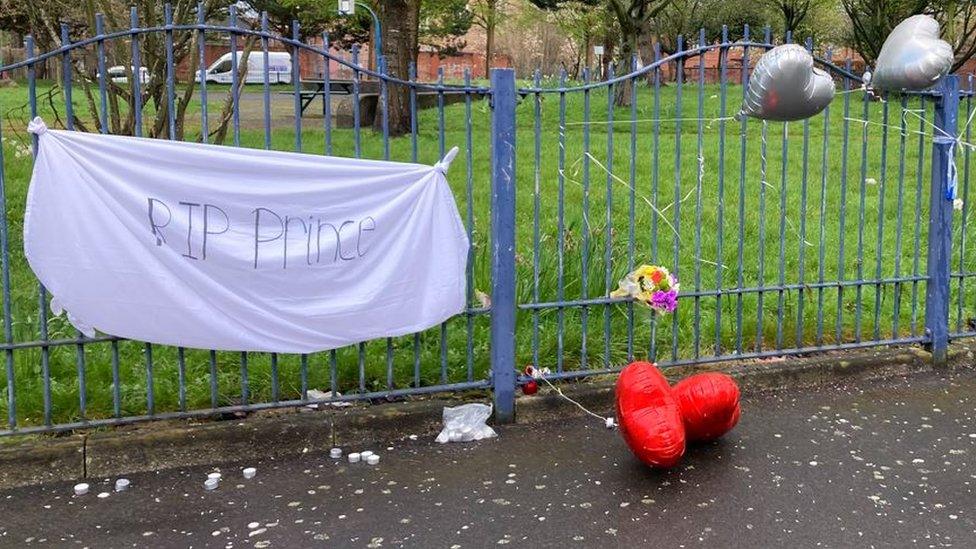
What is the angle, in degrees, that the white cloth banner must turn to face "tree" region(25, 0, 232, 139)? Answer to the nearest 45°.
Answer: approximately 180°

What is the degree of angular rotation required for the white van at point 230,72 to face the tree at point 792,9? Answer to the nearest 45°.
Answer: approximately 135° to its right

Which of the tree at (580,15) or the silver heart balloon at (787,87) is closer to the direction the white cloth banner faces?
the silver heart balloon

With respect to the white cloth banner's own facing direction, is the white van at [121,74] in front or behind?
behind

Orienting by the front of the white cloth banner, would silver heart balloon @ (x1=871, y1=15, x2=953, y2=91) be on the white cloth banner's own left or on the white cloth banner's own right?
on the white cloth banner's own left

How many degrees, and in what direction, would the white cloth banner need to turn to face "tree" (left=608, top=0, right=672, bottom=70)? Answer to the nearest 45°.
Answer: approximately 135° to its left

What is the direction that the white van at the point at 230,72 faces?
to the viewer's left

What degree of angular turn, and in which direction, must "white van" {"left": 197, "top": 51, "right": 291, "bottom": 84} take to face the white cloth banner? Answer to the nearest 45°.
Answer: approximately 90° to its left

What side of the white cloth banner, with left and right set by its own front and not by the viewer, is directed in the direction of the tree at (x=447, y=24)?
back

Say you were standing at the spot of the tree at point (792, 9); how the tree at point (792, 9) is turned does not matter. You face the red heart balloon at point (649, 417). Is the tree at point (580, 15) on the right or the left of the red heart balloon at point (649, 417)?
right

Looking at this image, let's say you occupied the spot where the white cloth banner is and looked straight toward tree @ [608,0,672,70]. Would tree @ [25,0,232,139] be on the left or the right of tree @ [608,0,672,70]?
left

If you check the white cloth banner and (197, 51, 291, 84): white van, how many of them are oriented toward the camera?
1

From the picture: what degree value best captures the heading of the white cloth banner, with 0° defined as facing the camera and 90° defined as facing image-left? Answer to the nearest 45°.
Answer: approximately 0°
